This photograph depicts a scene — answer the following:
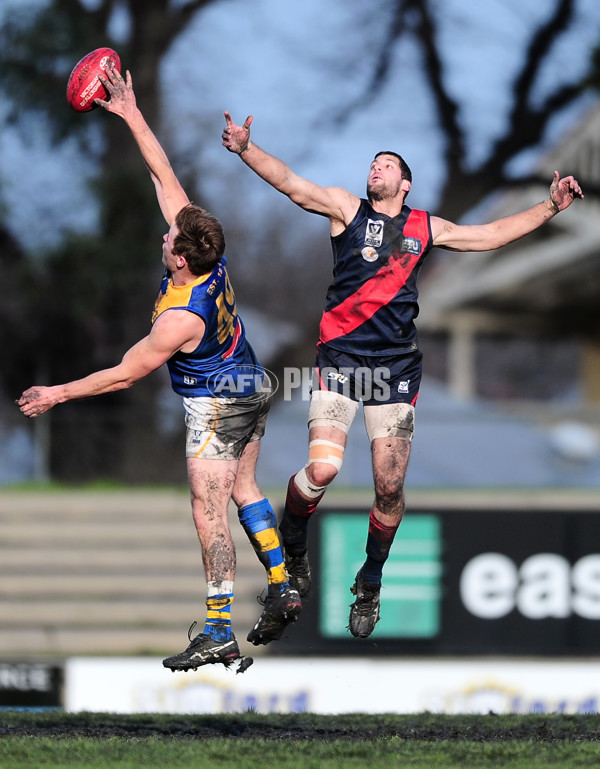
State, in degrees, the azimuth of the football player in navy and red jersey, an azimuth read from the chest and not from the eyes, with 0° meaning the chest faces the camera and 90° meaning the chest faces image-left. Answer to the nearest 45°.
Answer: approximately 0°

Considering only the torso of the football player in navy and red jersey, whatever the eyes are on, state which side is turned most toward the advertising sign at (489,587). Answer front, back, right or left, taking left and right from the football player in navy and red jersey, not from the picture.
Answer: back

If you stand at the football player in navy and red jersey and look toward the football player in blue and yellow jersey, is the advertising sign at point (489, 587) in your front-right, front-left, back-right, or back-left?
back-right

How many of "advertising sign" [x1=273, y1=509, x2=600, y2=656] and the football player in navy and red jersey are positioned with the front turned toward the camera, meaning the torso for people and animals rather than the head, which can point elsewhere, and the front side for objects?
2

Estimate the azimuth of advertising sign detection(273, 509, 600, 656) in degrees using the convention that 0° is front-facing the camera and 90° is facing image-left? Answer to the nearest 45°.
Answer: approximately 0°

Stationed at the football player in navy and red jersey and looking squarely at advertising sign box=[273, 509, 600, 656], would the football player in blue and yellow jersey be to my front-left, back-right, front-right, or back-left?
back-left

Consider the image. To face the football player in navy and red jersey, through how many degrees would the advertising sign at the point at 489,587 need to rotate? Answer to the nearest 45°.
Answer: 0° — it already faces them

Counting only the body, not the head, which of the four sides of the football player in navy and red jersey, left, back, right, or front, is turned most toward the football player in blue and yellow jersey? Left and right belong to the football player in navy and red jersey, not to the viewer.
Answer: right

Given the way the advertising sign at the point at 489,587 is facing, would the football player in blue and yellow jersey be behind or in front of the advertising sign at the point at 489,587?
in front
